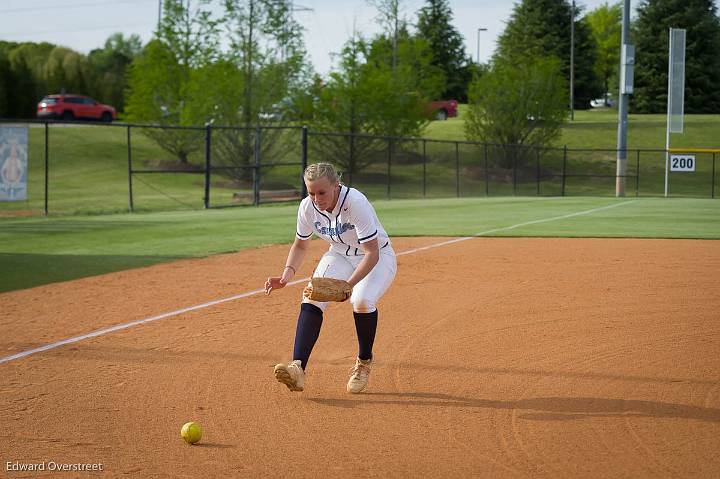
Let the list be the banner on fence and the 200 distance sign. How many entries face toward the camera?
2

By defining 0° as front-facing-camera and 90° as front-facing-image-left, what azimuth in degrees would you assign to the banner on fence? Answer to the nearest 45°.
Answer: approximately 0°

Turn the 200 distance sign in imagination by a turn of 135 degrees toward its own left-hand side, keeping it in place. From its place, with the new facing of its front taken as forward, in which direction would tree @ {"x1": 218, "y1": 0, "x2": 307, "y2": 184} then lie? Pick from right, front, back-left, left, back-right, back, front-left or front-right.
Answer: back-left

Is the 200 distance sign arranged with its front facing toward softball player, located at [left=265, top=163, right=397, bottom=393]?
yes

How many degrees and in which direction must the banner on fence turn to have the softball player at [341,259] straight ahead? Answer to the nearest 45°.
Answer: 0° — it already faces them

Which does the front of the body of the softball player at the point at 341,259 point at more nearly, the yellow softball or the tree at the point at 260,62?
the yellow softball

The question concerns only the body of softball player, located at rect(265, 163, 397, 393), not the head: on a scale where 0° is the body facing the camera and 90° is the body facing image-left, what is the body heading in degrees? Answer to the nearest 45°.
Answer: approximately 45°
